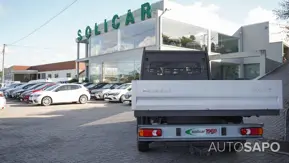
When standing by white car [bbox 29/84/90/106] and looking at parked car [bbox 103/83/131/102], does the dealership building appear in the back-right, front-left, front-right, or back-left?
front-left

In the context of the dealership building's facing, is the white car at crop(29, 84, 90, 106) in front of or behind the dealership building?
in front

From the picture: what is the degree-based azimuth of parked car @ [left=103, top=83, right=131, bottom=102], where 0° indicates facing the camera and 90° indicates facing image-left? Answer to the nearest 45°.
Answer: approximately 45°

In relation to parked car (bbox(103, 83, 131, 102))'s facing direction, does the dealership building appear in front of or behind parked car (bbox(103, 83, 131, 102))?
behind

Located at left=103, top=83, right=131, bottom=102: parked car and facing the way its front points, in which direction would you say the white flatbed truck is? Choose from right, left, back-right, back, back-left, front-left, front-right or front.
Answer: front-left

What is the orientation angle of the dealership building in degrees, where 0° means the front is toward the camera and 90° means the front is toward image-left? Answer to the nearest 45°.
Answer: approximately 45°

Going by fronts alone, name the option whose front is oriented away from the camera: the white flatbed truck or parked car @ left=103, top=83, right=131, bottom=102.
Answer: the white flatbed truck

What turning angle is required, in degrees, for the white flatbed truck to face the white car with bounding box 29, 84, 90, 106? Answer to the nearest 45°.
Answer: approximately 45° to its left

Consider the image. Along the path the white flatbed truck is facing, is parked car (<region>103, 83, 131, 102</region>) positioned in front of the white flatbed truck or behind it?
in front

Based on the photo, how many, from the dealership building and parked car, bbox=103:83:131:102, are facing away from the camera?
0

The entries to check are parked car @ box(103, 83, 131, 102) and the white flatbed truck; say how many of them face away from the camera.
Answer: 1

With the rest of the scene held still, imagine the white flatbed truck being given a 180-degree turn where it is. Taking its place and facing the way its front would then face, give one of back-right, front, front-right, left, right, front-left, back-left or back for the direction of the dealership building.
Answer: back

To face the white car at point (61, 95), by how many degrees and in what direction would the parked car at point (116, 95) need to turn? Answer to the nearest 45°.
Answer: approximately 45° to its right

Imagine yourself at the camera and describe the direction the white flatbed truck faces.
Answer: facing away from the viewer
